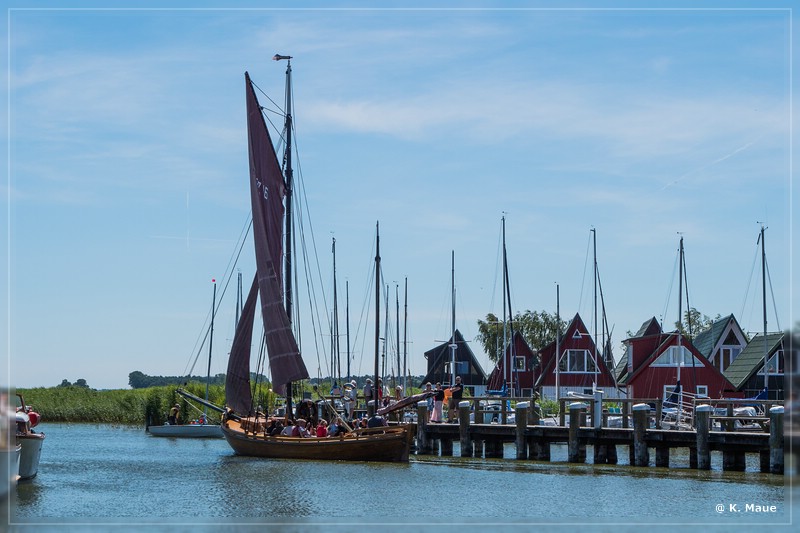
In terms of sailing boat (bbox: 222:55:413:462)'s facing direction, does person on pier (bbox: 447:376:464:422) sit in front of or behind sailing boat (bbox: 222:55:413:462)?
behind

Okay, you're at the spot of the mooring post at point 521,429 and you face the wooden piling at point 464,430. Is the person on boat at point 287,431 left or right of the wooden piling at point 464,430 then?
left

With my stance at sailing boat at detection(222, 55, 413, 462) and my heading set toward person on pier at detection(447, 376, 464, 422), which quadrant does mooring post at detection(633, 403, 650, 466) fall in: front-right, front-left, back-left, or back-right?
front-right

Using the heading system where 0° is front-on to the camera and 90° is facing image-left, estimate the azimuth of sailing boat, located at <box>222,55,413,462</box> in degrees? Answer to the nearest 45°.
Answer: approximately 90°

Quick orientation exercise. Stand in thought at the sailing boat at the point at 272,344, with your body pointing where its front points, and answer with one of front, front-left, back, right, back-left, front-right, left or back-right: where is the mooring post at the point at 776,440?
back-left

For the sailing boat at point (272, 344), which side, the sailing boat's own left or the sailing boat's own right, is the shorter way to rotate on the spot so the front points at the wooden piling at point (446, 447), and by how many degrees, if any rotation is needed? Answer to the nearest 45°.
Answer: approximately 180°

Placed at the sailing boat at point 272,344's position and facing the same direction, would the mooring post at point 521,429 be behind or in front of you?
behind

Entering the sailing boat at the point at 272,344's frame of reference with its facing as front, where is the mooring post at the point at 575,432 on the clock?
The mooring post is roughly at 7 o'clock from the sailing boat.
